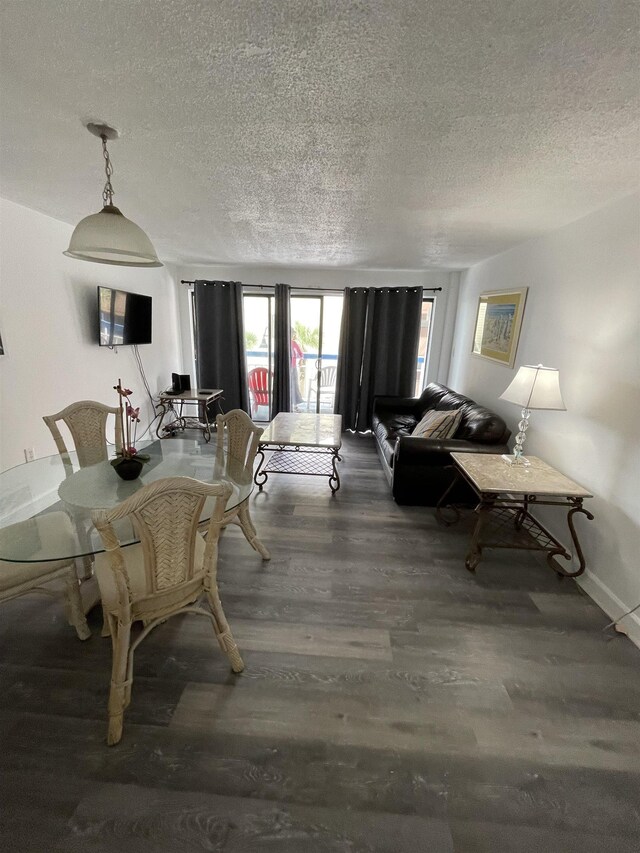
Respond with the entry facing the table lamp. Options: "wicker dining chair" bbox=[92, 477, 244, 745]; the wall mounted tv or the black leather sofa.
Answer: the wall mounted tv

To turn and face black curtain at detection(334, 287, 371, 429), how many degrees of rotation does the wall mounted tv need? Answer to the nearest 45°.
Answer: approximately 45° to its left

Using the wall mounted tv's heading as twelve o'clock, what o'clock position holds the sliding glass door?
The sliding glass door is roughly at 10 o'clock from the wall mounted tv.

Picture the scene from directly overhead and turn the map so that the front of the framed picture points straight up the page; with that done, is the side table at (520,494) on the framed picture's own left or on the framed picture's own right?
on the framed picture's own left

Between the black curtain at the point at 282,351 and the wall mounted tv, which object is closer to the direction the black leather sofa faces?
the wall mounted tv

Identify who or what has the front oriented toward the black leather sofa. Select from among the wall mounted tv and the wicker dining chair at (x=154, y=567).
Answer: the wall mounted tv

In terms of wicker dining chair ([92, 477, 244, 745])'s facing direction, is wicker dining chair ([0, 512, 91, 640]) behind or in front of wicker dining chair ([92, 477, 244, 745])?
in front

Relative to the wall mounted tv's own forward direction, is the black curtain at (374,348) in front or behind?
in front

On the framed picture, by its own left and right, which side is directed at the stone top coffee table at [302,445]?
front

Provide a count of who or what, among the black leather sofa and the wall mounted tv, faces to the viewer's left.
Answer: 1

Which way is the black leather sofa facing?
to the viewer's left

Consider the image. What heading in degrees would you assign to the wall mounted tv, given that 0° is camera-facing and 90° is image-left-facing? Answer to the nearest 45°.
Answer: approximately 315°

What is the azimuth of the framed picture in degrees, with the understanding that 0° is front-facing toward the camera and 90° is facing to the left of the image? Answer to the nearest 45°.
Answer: approximately 45°
